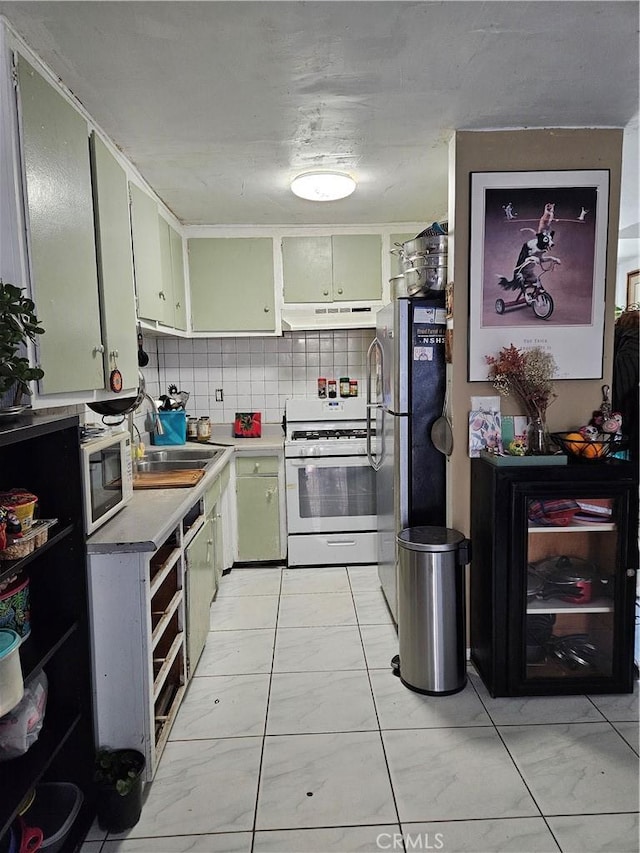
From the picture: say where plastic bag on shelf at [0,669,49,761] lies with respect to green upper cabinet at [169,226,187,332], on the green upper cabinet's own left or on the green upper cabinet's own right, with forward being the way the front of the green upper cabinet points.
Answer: on the green upper cabinet's own right

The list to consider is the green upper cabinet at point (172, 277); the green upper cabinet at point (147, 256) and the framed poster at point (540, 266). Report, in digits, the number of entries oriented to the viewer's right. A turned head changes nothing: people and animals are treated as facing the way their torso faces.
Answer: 2

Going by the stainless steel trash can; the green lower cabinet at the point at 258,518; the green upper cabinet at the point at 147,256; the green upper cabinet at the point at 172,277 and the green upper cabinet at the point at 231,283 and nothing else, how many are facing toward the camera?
2

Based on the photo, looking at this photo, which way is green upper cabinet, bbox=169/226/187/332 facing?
to the viewer's right

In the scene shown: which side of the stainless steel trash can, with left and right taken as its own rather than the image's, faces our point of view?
left

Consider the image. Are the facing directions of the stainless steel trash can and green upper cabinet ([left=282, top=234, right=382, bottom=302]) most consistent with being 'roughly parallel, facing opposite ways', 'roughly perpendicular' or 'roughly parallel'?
roughly perpendicular

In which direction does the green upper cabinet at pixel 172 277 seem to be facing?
to the viewer's right
